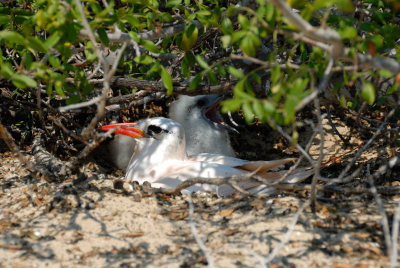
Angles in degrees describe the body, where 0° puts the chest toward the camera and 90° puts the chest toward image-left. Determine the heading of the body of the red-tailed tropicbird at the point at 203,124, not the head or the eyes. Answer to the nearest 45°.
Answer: approximately 270°

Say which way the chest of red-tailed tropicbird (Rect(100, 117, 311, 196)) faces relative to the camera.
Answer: to the viewer's left

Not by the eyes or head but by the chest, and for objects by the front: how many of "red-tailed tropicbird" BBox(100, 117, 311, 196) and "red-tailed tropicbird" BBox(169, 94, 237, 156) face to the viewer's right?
1

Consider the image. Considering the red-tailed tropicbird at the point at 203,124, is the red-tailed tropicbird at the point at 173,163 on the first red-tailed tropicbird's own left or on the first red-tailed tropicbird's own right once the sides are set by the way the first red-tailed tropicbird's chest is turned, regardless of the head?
on the first red-tailed tropicbird's own right

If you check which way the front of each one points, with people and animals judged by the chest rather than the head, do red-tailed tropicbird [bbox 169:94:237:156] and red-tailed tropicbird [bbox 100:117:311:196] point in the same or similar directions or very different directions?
very different directions

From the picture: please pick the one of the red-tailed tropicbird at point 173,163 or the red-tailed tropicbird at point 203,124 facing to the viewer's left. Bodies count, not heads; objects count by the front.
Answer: the red-tailed tropicbird at point 173,163
